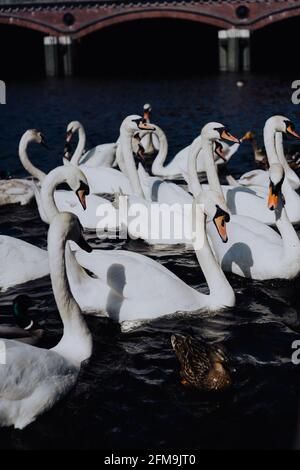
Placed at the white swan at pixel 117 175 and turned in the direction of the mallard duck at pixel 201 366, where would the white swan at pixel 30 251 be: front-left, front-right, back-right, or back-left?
front-right

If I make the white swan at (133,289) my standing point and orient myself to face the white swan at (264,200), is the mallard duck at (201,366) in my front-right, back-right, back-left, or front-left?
back-right

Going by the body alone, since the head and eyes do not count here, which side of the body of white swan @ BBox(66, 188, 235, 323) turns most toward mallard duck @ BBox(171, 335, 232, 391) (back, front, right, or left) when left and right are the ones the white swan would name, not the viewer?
right

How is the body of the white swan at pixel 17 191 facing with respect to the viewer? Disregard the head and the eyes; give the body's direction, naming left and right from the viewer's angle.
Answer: facing to the right of the viewer

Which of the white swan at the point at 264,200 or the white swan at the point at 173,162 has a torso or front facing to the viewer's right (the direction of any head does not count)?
the white swan at the point at 264,200

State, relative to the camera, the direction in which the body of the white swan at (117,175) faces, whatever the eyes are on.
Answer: to the viewer's right

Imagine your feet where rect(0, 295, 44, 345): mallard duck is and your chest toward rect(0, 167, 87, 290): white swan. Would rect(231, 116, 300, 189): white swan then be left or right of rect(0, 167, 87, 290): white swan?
right

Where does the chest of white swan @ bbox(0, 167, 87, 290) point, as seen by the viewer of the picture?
to the viewer's right

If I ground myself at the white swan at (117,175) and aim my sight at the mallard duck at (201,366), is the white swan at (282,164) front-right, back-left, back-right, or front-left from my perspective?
front-left

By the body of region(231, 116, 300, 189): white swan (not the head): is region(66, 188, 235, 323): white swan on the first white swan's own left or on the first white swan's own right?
on the first white swan's own right

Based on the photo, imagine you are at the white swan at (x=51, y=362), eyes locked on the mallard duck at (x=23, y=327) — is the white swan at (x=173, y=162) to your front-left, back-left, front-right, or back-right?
front-right

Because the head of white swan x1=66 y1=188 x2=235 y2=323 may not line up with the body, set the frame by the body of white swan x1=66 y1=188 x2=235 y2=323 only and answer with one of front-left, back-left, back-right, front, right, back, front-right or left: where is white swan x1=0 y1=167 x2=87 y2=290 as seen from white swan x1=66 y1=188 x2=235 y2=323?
back-left

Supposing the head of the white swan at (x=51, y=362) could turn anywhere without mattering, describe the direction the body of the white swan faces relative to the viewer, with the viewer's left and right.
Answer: facing to the right of the viewer

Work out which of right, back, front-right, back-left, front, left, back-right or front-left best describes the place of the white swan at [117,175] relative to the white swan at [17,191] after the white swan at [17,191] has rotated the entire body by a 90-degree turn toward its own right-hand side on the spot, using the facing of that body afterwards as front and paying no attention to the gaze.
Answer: left

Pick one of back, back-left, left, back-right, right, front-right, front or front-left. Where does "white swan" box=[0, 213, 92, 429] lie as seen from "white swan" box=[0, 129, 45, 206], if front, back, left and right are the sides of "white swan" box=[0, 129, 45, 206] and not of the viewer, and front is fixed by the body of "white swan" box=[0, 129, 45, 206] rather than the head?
right

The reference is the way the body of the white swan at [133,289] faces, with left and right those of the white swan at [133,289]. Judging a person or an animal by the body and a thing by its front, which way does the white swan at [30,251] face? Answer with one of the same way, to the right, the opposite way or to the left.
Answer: the same way
